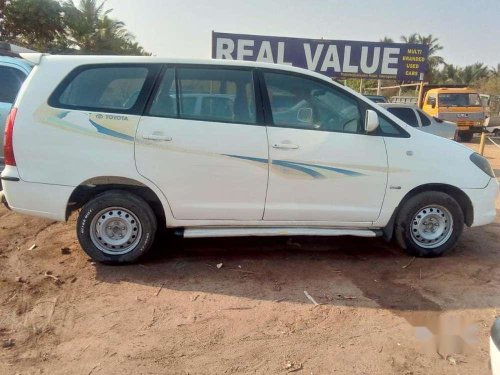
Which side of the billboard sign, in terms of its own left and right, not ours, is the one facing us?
front

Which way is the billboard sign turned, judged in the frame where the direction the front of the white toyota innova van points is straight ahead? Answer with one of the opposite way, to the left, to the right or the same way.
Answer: to the right

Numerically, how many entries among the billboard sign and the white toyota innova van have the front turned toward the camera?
1

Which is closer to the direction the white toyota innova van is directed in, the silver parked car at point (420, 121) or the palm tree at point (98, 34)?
the silver parked car

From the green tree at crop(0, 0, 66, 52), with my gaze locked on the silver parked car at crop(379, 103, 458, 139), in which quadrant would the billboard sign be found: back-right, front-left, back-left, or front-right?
front-left

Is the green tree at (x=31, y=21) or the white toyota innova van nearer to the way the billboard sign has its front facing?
the white toyota innova van

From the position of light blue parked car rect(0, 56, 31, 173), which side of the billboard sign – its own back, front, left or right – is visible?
front

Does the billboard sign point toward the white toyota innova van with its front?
yes

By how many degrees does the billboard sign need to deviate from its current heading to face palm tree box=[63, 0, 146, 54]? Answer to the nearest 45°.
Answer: approximately 135° to its right

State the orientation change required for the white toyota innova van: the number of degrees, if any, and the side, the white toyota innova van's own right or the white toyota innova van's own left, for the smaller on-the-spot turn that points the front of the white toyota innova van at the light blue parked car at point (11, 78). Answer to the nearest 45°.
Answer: approximately 135° to the white toyota innova van's own left

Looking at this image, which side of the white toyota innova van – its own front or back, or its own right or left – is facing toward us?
right
